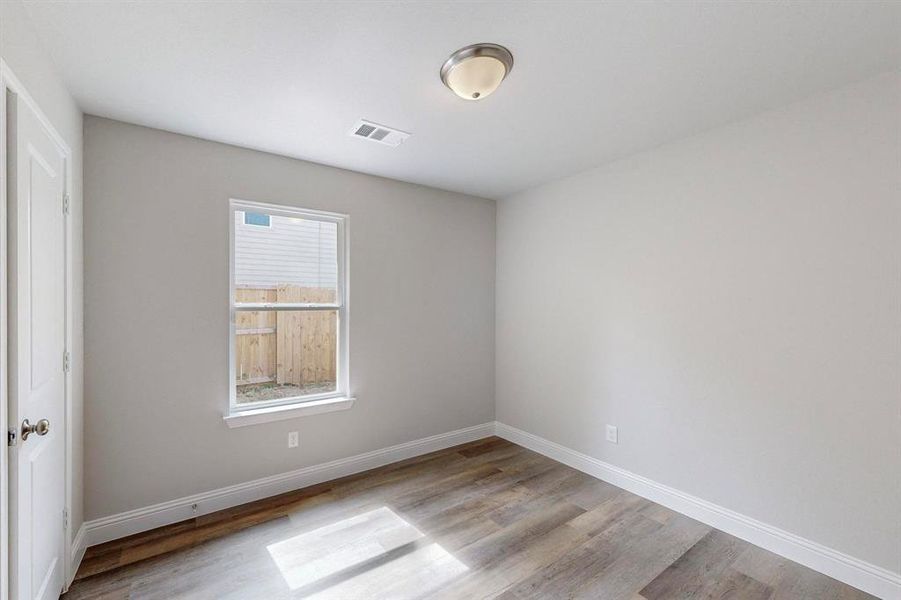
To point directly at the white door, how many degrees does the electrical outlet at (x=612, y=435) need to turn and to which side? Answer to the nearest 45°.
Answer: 0° — it already faces it

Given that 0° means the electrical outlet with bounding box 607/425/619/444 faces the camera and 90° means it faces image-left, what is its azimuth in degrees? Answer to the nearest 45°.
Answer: approximately 45°

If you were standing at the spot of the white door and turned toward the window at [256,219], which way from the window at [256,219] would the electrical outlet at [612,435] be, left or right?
right
